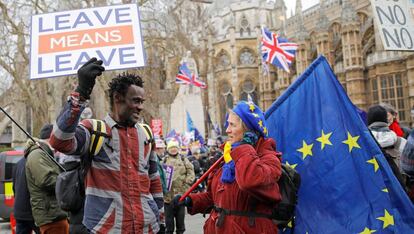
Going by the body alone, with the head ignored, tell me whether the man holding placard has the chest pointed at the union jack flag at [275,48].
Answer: no

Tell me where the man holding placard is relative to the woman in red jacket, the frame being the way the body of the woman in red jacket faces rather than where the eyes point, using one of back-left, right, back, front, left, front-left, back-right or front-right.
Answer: front-right

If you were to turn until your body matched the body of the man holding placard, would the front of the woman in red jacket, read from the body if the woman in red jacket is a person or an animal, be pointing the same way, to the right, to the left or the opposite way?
to the right

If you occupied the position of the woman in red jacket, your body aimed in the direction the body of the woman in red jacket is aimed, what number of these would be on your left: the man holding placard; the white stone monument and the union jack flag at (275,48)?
0

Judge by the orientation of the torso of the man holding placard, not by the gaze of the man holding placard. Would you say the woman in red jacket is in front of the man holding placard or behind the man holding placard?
in front

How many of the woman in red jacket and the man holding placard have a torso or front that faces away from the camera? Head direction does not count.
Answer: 0

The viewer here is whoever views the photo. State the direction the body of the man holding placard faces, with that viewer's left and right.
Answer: facing the viewer and to the right of the viewer

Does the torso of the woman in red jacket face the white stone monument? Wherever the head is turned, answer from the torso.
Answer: no

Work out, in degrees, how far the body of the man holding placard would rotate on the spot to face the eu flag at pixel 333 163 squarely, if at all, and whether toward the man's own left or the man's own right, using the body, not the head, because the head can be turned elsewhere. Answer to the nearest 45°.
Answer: approximately 45° to the man's own left

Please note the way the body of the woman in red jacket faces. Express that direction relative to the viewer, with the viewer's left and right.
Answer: facing the viewer and to the left of the viewer

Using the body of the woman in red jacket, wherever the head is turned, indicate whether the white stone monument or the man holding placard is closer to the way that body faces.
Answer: the man holding placard

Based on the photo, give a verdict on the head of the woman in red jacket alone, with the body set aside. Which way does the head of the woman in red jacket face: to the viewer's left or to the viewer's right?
to the viewer's left

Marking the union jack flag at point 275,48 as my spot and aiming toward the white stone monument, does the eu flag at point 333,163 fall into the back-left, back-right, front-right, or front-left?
back-left

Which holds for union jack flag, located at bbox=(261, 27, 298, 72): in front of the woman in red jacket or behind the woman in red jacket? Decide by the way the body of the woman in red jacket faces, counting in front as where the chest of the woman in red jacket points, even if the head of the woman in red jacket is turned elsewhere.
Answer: behind
